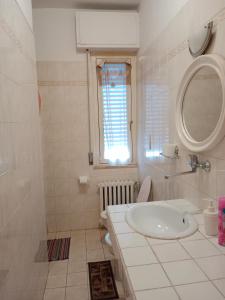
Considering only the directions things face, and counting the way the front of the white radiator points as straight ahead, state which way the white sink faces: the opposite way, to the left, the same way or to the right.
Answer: to the right

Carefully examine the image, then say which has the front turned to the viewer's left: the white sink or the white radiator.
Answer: the white sink

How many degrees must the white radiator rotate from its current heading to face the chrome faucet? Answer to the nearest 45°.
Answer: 0° — it already faces it

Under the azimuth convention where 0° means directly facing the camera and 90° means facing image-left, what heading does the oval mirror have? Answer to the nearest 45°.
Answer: approximately 45°

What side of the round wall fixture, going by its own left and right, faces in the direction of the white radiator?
right

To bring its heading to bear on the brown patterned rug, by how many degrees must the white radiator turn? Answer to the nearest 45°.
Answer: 0° — it already faces it

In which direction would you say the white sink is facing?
to the viewer's left

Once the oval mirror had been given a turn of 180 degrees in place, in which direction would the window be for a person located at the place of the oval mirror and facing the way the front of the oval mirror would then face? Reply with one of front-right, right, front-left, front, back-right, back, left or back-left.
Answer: left

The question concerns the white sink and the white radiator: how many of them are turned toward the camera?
1

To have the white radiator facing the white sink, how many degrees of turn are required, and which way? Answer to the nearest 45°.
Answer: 0° — it already faces it

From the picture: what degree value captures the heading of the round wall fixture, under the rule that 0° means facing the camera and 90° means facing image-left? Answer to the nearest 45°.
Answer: approximately 45°

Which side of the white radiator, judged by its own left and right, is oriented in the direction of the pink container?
front
